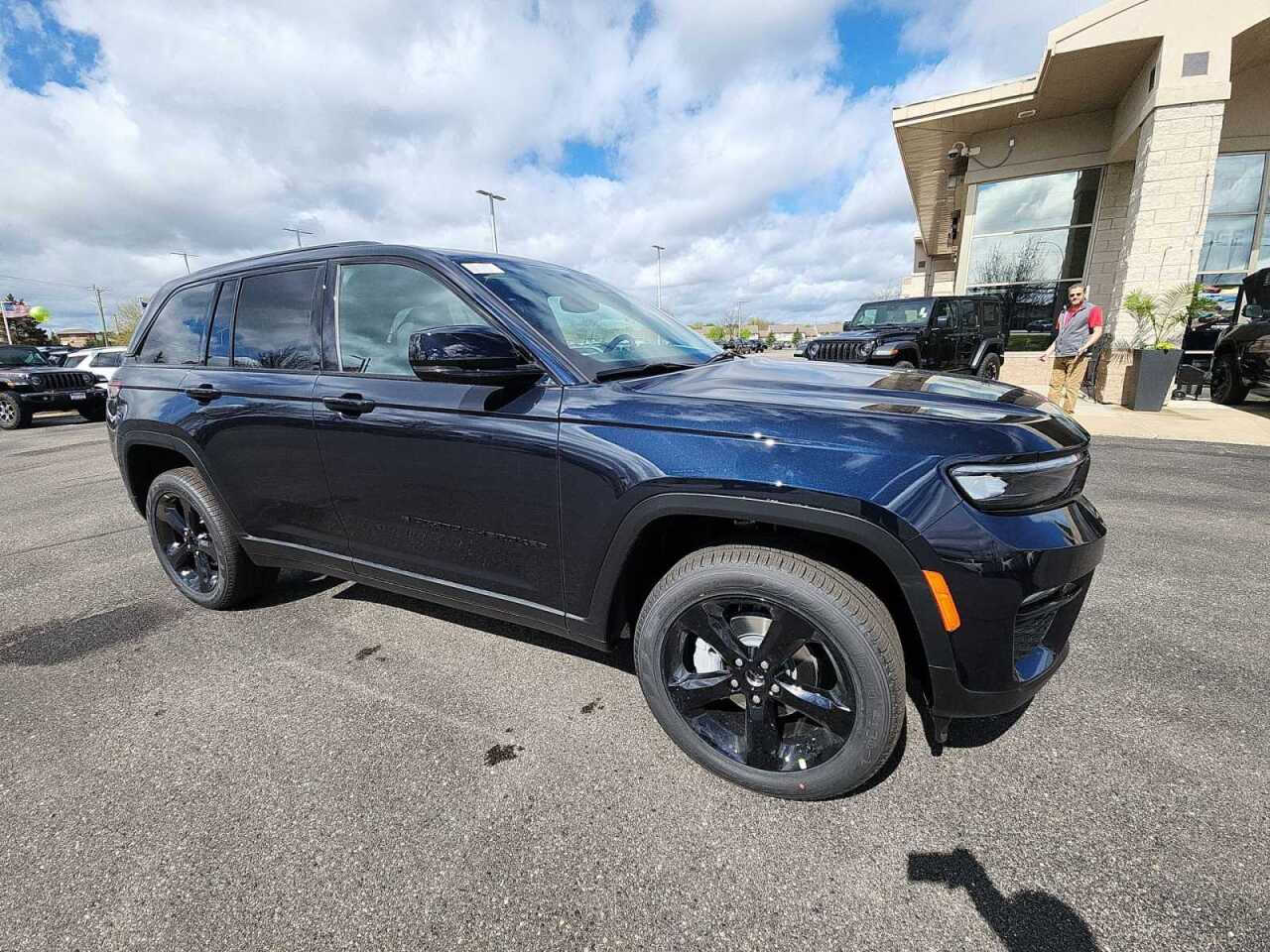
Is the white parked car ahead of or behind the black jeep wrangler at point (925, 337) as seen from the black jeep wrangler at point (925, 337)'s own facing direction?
ahead

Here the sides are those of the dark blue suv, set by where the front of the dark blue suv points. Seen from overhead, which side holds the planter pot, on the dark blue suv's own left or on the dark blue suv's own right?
on the dark blue suv's own left

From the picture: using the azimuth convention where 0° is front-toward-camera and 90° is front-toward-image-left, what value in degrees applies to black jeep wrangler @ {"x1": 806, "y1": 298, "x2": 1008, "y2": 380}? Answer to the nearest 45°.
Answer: approximately 45°

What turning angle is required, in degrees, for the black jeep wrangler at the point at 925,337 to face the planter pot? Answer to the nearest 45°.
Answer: approximately 135° to its left

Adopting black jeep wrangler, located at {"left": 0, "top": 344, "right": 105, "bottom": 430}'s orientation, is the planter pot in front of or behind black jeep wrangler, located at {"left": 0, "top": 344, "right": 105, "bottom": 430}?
in front

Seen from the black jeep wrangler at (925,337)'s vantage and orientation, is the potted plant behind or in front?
behind

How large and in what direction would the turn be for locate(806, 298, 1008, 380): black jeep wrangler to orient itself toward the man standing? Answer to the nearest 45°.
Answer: approximately 90° to its left

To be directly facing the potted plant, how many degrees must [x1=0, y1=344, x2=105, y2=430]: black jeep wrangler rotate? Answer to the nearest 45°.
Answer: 0° — it already faces it

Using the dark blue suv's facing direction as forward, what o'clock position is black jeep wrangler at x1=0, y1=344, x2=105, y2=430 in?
The black jeep wrangler is roughly at 6 o'clock from the dark blue suv.

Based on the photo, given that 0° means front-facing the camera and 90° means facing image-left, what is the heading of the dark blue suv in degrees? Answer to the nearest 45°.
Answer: approximately 315°
